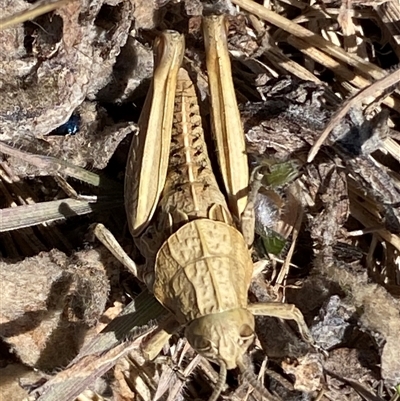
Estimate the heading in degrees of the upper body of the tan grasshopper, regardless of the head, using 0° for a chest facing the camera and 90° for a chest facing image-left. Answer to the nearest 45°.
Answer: approximately 0°
